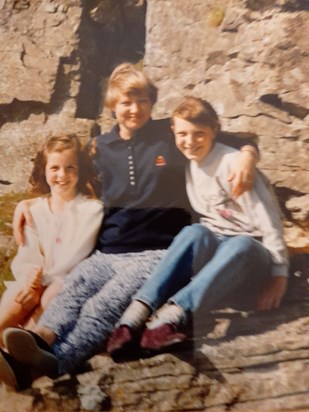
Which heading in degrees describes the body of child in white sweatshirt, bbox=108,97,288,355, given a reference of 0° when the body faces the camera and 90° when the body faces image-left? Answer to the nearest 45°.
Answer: approximately 45°
